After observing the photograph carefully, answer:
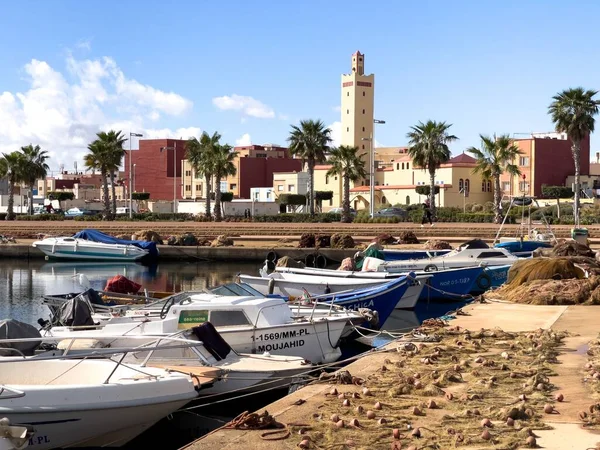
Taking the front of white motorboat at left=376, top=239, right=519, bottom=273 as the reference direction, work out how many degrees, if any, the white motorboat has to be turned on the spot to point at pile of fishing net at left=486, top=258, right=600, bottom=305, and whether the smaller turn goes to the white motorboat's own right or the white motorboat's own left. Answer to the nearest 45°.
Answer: approximately 90° to the white motorboat's own right

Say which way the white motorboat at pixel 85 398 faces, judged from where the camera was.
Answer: facing to the right of the viewer

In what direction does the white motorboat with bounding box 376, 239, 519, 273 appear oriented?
to the viewer's right

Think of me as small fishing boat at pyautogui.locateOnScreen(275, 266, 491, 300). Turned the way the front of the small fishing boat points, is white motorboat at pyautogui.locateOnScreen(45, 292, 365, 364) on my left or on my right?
on my right

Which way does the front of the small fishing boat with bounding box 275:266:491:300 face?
to the viewer's right

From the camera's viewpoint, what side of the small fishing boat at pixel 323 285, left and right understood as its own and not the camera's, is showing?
right
